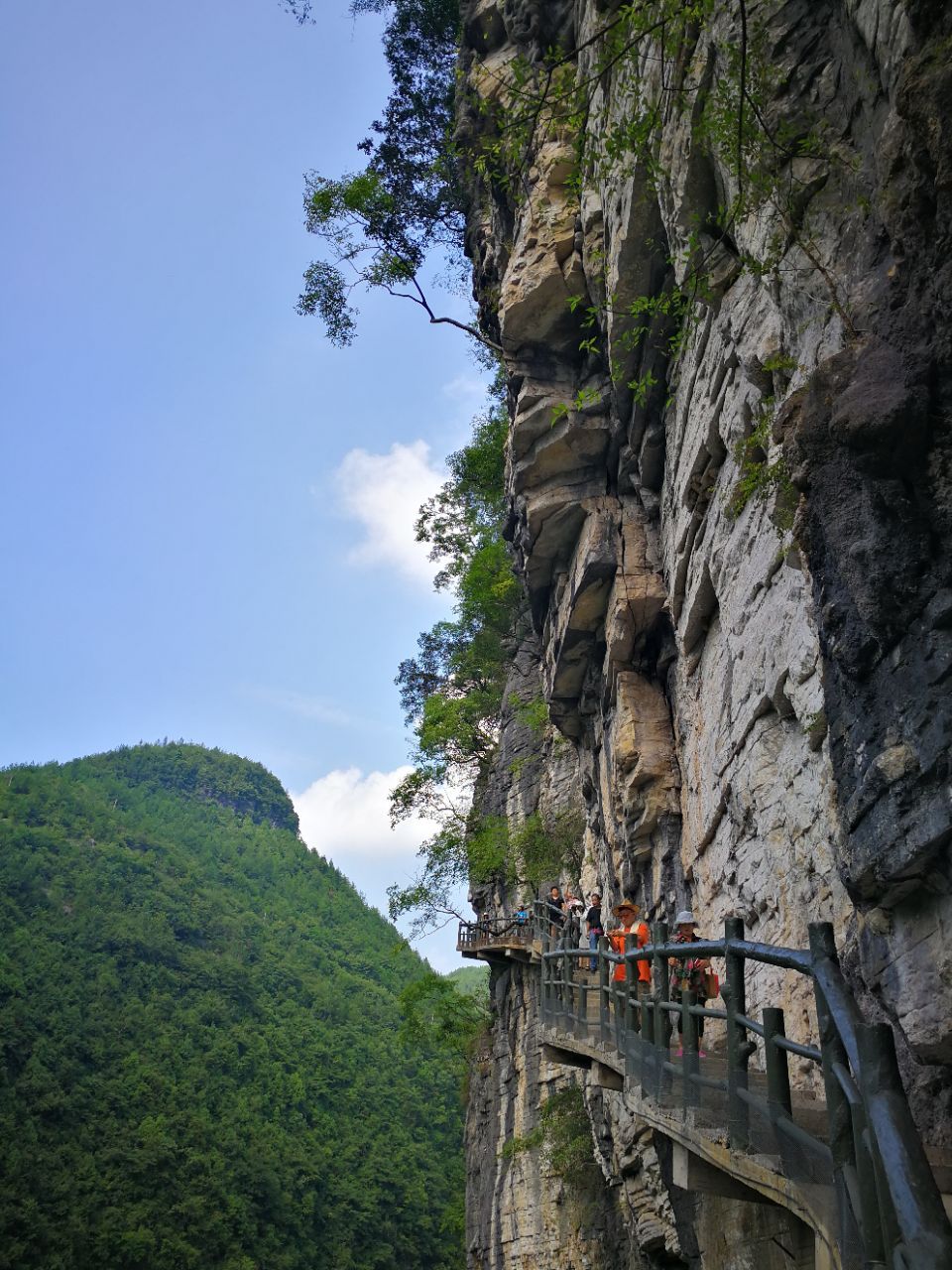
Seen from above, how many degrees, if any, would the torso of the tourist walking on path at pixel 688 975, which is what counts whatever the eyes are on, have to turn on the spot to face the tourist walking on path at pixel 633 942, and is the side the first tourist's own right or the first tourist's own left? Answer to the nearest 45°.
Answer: approximately 180°

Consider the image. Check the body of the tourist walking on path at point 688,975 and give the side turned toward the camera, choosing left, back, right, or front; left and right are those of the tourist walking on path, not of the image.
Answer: front

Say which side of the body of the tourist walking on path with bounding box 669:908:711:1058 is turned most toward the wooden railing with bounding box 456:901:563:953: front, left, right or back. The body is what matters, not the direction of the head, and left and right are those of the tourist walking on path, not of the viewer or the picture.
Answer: back

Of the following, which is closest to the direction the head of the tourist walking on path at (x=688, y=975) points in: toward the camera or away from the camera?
toward the camera
